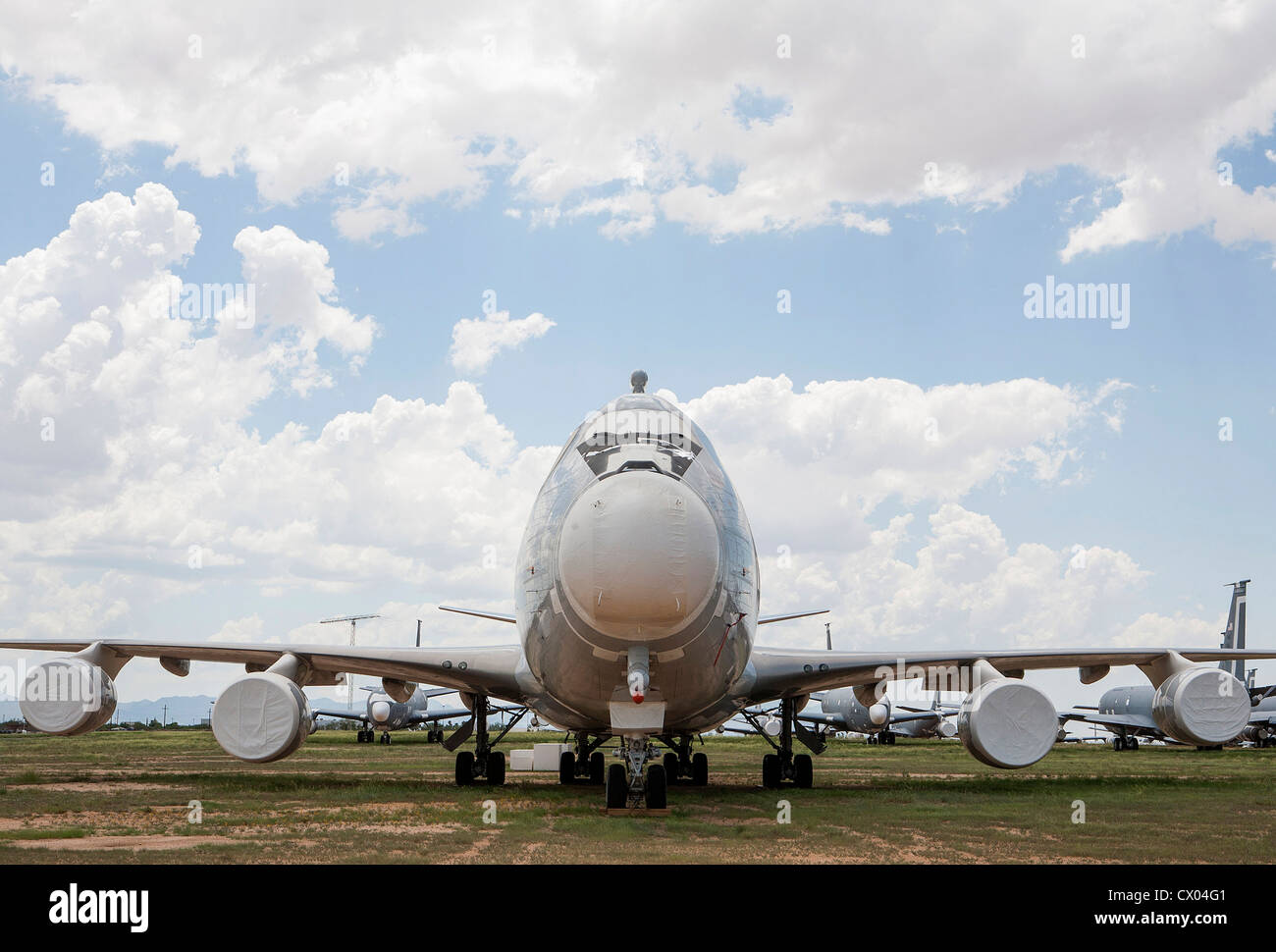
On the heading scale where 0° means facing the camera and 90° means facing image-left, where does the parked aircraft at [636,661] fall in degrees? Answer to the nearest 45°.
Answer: approximately 0°
